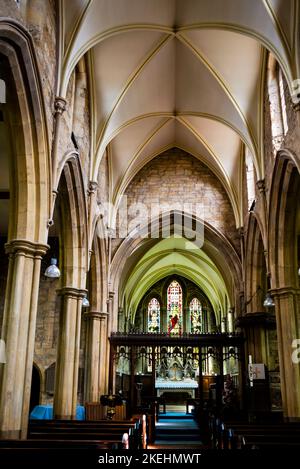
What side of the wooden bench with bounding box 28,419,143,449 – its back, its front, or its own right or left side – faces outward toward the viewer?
back
